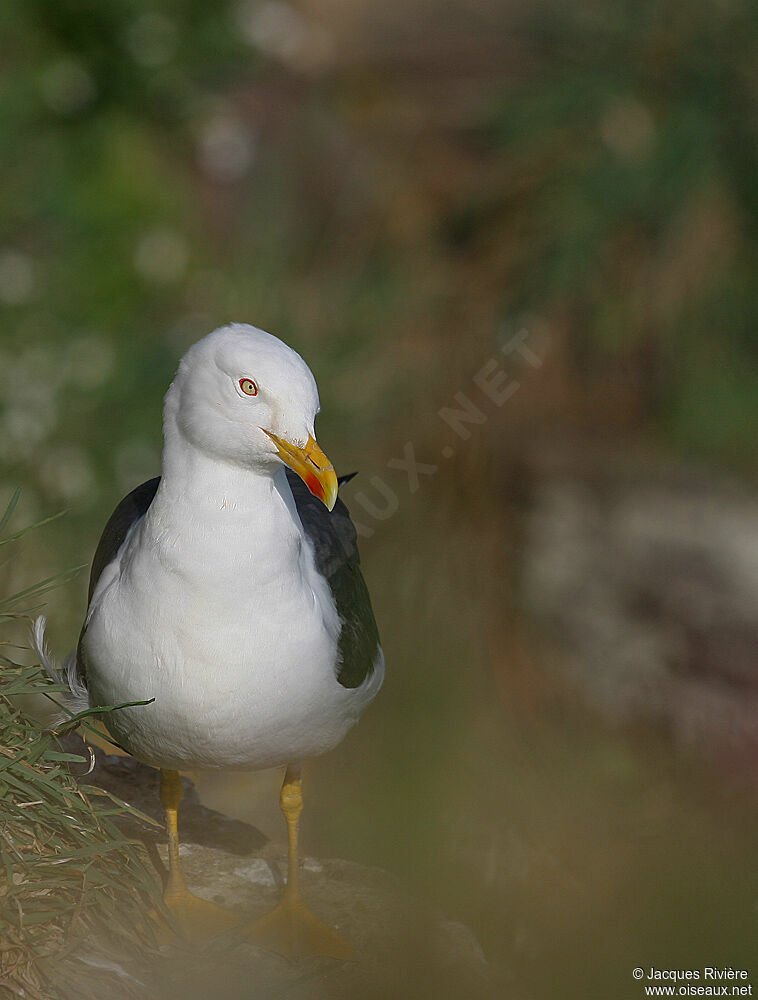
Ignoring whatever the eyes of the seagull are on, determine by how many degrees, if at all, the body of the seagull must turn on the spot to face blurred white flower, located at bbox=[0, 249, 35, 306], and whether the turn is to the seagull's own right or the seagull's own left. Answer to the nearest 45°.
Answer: approximately 180°

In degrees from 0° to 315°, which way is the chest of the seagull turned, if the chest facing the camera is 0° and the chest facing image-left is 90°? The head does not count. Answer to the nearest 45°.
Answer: approximately 0°

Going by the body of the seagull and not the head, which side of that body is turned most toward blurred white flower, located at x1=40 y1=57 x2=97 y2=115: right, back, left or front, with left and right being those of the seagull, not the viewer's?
back

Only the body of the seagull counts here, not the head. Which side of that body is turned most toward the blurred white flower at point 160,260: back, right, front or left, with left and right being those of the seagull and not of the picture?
back

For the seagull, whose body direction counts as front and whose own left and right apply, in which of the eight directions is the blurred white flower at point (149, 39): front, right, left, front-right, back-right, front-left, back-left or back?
back

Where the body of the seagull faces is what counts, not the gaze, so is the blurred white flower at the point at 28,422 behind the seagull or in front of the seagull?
behind

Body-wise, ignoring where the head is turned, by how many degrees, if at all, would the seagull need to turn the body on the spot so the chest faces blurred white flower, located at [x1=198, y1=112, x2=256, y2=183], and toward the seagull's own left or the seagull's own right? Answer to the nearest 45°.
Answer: approximately 180°

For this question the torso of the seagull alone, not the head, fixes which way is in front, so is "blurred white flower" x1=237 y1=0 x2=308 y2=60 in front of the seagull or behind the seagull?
behind
